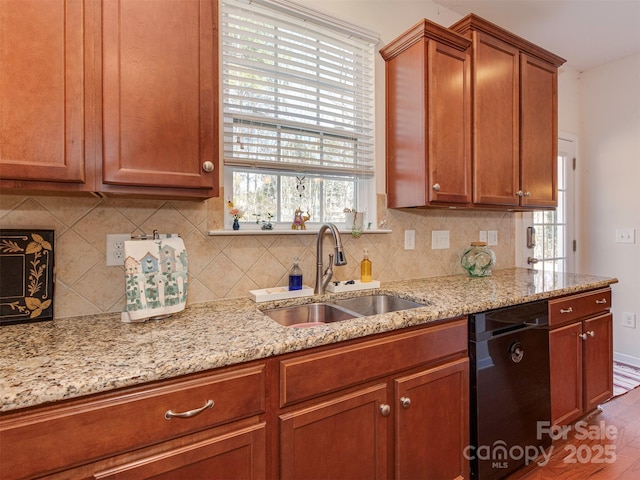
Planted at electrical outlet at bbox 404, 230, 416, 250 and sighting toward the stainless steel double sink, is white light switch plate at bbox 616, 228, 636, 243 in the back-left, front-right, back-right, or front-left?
back-left

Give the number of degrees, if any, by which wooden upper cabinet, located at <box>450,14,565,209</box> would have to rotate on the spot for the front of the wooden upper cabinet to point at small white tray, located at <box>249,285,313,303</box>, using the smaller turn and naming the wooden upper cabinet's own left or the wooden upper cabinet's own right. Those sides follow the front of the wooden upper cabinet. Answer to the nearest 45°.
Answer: approximately 90° to the wooden upper cabinet's own right

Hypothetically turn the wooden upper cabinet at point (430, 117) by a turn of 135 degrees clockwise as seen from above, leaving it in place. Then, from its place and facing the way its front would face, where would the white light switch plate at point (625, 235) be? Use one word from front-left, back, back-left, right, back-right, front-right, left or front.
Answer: back-right

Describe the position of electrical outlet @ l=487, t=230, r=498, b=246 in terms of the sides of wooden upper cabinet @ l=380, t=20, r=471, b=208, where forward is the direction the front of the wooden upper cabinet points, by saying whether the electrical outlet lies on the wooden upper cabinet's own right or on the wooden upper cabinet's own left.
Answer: on the wooden upper cabinet's own left

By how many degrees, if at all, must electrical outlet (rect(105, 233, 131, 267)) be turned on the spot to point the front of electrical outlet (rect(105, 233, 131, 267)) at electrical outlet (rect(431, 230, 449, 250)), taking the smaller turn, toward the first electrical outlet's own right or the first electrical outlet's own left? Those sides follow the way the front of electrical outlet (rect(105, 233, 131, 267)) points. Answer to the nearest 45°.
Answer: approximately 90° to the first electrical outlet's own left

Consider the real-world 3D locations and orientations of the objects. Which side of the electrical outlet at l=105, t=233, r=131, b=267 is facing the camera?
front

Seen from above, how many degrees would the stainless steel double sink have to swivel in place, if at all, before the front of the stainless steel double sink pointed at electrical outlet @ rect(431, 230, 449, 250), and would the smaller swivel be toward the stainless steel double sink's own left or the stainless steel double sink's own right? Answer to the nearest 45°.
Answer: approximately 90° to the stainless steel double sink's own left

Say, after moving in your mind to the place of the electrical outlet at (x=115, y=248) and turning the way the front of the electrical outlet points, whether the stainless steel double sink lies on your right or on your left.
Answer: on your left

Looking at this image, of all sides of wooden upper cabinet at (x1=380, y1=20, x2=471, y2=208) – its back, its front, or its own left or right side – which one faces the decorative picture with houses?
right

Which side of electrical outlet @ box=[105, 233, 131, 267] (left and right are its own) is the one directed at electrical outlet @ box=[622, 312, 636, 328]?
left

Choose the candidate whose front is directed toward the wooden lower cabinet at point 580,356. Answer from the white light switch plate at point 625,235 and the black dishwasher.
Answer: the white light switch plate

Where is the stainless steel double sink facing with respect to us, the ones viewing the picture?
facing the viewer and to the right of the viewer
